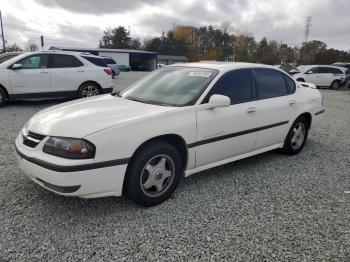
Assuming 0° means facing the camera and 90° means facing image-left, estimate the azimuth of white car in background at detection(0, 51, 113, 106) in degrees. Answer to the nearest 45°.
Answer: approximately 90°

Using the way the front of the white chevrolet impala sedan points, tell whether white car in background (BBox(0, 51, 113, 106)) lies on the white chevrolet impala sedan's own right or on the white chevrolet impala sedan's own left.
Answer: on the white chevrolet impala sedan's own right

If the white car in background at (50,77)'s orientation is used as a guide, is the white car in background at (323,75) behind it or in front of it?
behind

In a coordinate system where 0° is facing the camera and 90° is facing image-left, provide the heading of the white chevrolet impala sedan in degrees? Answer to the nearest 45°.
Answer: approximately 45°

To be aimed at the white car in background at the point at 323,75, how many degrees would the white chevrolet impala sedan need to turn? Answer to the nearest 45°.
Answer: approximately 180°

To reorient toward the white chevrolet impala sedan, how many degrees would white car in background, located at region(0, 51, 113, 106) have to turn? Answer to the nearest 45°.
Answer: approximately 90° to its left

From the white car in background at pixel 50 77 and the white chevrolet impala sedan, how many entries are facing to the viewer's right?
0
